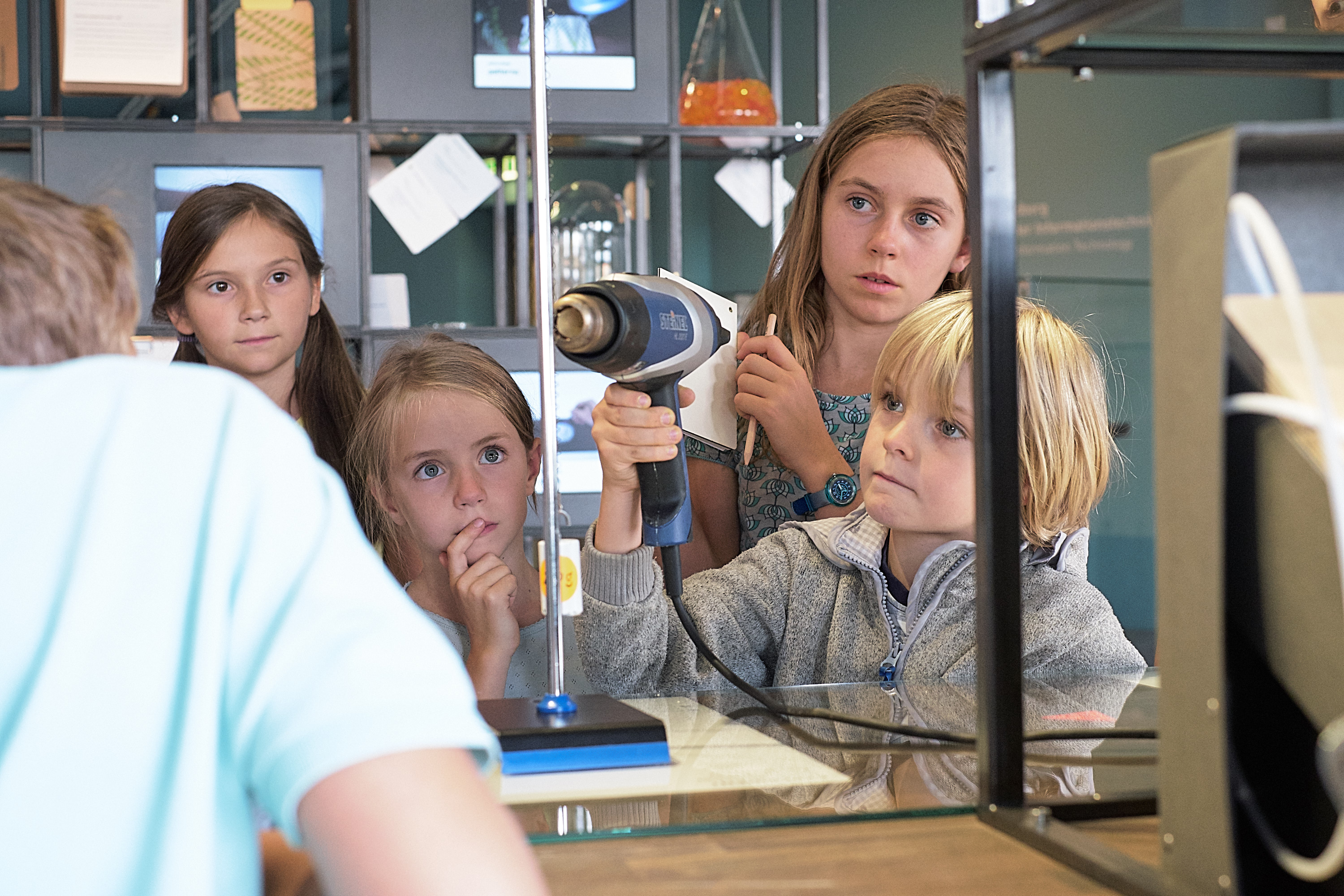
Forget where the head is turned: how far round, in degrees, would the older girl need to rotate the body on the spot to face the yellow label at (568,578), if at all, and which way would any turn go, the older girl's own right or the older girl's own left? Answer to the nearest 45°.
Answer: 0° — they already face it

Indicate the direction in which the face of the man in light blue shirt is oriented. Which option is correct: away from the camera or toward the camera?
away from the camera

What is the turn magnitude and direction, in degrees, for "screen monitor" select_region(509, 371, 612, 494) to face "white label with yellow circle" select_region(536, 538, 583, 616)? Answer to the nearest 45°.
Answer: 0° — it already faces it

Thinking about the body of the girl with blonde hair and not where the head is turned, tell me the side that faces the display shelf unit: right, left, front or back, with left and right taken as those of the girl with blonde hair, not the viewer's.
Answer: back

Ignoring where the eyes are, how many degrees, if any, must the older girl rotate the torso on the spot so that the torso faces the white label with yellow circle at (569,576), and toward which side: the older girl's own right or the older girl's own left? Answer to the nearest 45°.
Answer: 0° — they already face it
